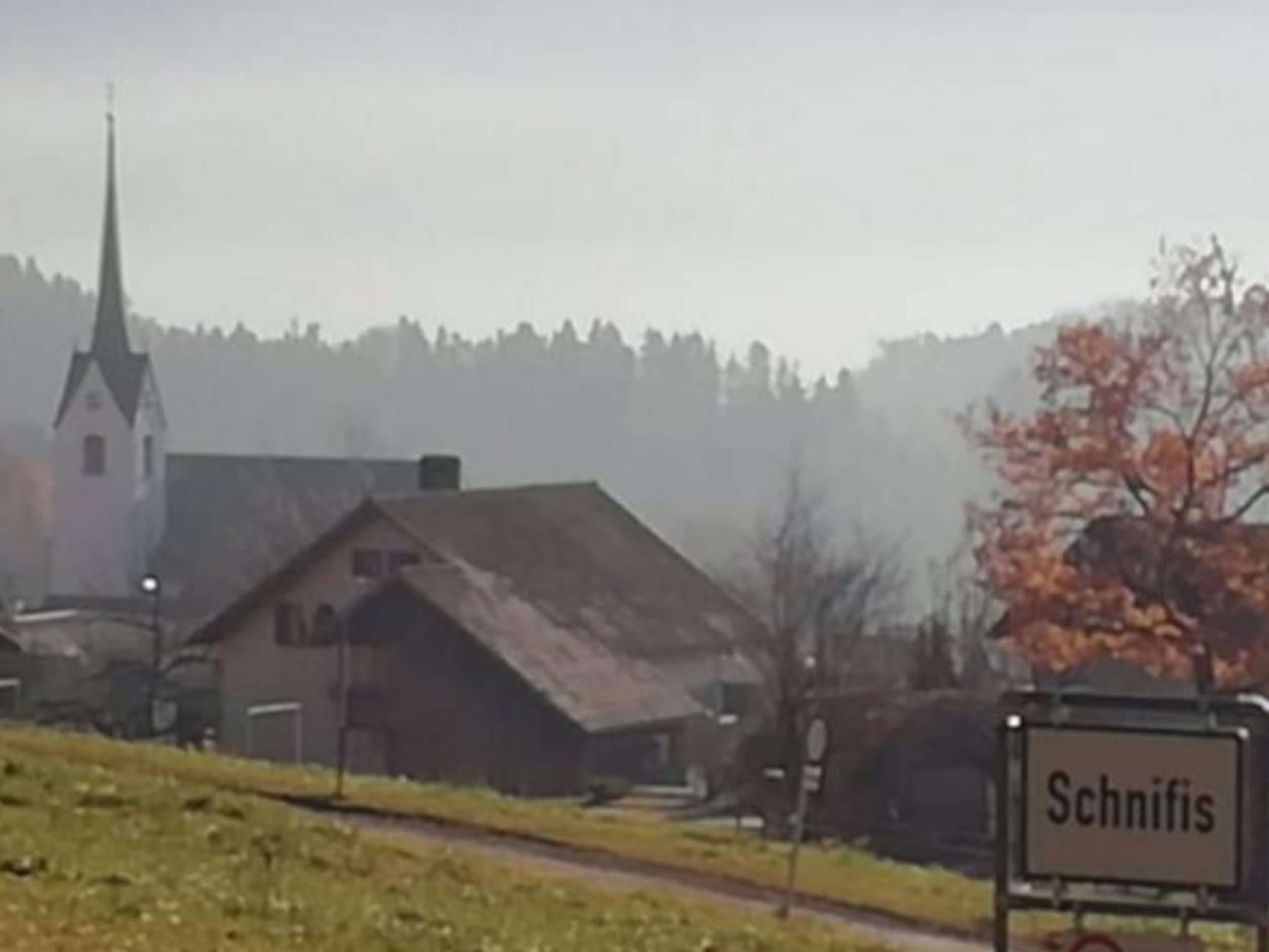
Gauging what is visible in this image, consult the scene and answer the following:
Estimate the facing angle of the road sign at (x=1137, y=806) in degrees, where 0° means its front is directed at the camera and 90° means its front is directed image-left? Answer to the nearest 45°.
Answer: approximately 0°

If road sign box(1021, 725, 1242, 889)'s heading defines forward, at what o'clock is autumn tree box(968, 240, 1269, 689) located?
The autumn tree is roughly at 6 o'clock from the road sign.

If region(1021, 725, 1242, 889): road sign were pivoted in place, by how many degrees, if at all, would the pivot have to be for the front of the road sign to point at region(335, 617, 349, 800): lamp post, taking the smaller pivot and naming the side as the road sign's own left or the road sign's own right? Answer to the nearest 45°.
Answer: approximately 180°

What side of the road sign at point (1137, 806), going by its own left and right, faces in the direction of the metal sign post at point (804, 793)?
back

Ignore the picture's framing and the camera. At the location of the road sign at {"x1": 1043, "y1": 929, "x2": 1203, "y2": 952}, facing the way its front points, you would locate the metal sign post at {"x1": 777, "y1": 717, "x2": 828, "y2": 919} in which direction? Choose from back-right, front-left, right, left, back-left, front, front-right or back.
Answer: back

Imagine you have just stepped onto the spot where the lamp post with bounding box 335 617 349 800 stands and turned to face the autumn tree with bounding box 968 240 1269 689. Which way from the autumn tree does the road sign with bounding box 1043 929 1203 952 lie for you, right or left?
right

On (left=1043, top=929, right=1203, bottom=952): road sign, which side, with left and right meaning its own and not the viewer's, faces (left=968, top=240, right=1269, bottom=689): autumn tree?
back

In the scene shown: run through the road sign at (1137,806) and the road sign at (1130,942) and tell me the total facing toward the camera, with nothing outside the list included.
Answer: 2

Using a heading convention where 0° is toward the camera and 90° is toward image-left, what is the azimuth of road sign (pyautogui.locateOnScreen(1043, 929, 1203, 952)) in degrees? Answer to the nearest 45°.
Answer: approximately 0°

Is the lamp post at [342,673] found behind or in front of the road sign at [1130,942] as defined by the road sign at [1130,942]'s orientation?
behind
